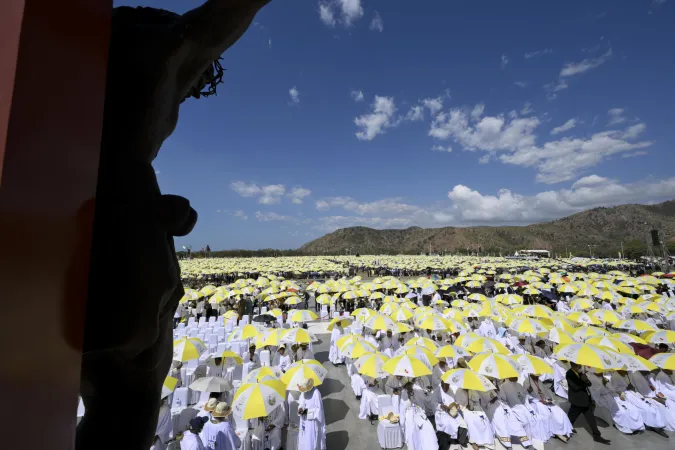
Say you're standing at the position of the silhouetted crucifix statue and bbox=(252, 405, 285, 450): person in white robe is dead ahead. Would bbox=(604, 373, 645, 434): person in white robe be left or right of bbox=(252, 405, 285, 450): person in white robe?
right

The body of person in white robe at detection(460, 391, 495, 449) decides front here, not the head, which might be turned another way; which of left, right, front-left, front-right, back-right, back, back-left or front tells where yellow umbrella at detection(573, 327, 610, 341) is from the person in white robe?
back

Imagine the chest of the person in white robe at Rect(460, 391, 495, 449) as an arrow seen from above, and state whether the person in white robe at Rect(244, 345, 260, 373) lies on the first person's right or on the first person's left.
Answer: on the first person's right

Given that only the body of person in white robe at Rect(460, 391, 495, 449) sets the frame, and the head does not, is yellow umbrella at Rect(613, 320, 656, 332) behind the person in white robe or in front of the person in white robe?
behind

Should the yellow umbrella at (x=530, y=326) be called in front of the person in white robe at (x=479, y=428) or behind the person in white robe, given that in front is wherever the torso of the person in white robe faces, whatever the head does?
behind

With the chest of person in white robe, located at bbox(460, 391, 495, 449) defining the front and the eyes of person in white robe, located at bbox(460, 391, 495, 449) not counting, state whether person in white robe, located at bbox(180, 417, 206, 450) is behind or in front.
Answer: in front

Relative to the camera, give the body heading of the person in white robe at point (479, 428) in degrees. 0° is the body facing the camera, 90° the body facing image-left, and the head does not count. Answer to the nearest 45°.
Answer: approximately 45°

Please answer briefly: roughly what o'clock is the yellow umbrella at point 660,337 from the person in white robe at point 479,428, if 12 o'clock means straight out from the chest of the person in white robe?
The yellow umbrella is roughly at 6 o'clock from the person in white robe.
